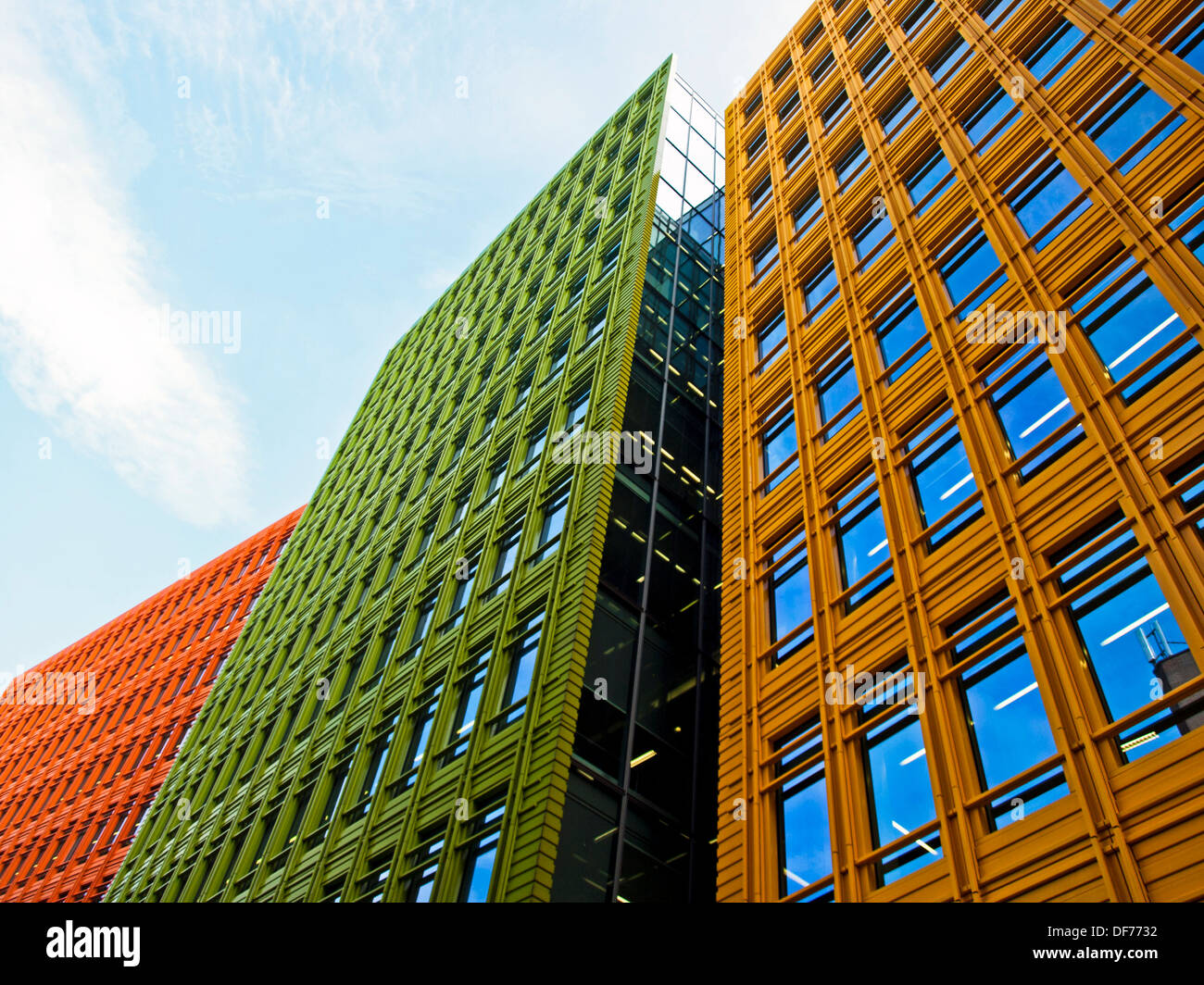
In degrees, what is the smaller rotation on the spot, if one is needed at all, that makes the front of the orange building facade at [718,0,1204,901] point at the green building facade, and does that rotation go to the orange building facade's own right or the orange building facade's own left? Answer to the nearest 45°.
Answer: approximately 90° to the orange building facade's own right

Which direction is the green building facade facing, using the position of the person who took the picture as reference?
facing the viewer and to the left of the viewer

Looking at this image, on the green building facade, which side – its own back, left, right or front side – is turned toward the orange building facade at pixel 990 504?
left
